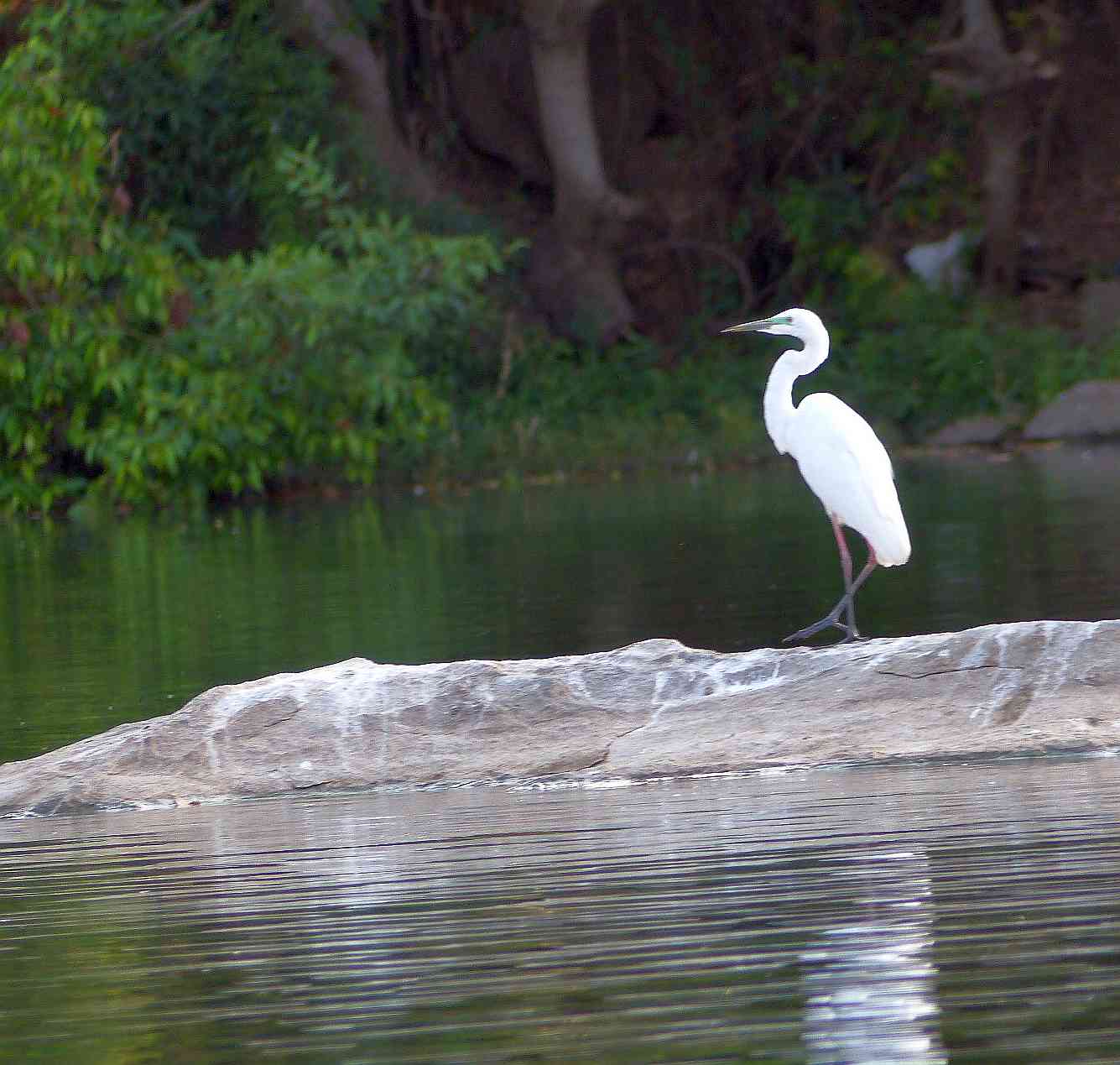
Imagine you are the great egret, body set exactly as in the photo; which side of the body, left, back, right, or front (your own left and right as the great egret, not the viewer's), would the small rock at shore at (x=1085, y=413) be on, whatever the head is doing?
right

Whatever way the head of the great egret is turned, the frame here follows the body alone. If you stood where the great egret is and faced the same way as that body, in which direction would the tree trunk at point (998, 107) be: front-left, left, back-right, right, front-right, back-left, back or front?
right

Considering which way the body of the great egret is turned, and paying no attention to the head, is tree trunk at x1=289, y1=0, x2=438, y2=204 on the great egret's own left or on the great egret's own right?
on the great egret's own right

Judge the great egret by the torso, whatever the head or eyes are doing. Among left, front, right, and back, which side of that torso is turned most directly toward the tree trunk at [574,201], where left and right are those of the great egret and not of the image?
right

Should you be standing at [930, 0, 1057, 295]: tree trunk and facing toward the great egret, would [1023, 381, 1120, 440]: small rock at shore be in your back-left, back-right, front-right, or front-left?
front-left

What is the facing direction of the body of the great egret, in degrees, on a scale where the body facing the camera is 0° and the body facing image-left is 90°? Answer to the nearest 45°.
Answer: approximately 90°

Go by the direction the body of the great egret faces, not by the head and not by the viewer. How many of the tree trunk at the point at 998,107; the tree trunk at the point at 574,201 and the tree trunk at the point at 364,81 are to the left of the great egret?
0

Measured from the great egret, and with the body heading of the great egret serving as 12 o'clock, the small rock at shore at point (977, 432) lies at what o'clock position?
The small rock at shore is roughly at 3 o'clock from the great egret.
